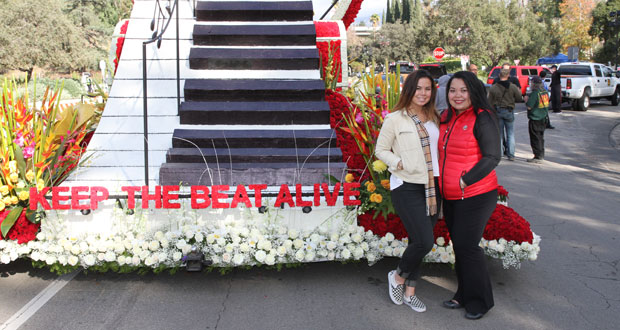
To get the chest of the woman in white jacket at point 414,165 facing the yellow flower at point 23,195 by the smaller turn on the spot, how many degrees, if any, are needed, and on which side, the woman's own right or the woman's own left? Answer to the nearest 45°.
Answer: approximately 135° to the woman's own right

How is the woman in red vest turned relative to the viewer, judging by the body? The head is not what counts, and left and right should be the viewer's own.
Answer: facing the viewer and to the left of the viewer

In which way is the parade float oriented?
toward the camera

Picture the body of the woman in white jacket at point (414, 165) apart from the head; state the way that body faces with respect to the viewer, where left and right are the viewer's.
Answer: facing the viewer and to the right of the viewer

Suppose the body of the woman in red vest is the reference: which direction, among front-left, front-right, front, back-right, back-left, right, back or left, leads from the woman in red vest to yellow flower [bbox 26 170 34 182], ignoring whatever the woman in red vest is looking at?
front-right

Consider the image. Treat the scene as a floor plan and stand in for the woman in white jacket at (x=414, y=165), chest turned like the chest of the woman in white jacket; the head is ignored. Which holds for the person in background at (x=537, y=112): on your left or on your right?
on your left

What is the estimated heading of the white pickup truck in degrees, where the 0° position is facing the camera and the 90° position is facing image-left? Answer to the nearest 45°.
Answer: approximately 225°

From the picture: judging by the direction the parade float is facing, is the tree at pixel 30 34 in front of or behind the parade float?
behind

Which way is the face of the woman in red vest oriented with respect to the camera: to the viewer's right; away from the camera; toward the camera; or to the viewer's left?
toward the camera

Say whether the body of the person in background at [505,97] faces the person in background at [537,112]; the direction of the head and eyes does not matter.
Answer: no

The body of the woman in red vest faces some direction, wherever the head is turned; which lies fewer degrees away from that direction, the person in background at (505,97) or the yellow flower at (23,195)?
the yellow flower

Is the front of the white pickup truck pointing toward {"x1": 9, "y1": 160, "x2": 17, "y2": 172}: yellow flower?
no
